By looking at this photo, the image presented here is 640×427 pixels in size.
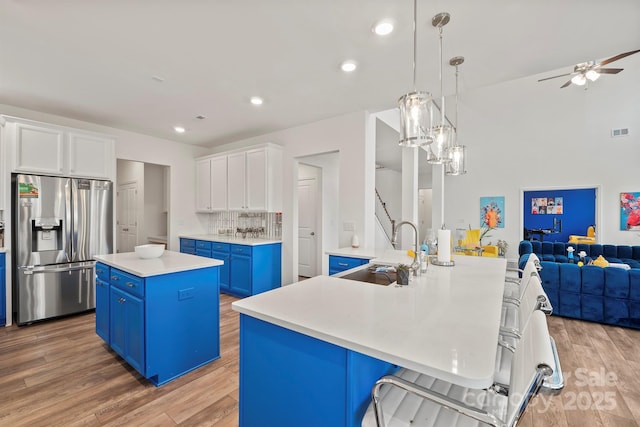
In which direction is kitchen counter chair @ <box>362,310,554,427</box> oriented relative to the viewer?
to the viewer's left

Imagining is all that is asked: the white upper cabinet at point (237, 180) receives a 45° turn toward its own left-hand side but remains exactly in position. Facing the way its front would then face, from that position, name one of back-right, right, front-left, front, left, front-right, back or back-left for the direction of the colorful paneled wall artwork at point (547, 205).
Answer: left

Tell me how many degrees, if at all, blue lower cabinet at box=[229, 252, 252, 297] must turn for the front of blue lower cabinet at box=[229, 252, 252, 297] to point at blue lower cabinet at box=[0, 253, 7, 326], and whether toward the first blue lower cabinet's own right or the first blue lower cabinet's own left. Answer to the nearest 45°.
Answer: approximately 45° to the first blue lower cabinet's own right

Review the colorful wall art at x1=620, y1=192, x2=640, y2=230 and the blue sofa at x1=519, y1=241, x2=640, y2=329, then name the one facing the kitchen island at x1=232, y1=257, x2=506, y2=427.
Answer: the colorful wall art

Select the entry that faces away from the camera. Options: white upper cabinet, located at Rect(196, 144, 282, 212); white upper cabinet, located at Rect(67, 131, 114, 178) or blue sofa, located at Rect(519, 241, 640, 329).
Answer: the blue sofa

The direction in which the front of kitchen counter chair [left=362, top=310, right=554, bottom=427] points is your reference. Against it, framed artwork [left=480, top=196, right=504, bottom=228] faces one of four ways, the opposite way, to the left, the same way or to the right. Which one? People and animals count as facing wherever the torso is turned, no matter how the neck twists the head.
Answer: to the left

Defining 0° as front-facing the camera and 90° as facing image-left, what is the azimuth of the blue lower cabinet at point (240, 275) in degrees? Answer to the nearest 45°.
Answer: approximately 45°

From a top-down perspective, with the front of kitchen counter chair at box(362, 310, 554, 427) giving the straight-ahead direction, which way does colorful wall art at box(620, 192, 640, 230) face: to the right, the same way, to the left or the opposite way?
to the left

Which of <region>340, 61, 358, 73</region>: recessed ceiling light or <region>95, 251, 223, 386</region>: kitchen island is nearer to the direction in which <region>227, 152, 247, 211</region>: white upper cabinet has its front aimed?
the kitchen island

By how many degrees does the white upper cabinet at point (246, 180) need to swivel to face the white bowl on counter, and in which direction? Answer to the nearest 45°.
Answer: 0° — it already faces it

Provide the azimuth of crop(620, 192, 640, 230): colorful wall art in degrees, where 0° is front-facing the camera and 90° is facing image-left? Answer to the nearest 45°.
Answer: approximately 0°
